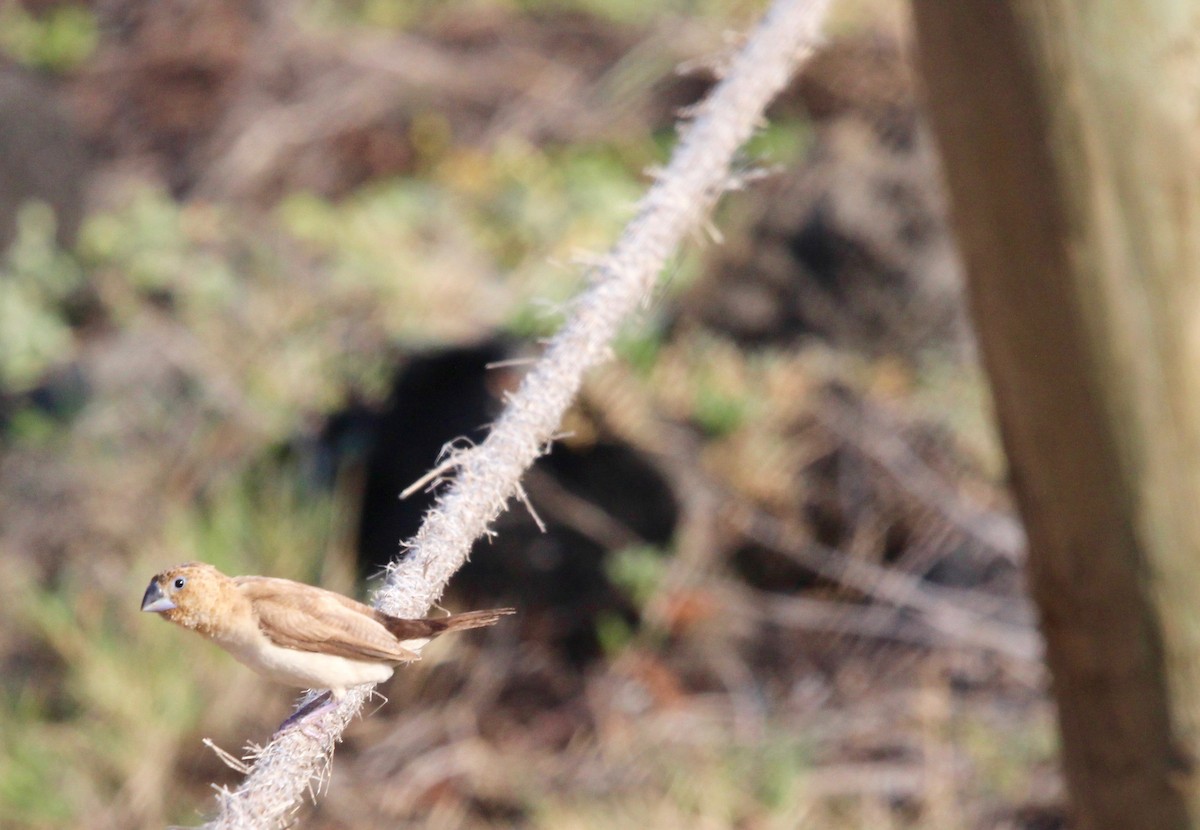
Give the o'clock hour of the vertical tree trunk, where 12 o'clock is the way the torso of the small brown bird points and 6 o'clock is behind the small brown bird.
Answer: The vertical tree trunk is roughly at 6 o'clock from the small brown bird.

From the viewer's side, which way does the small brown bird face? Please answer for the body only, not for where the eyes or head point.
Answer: to the viewer's left
